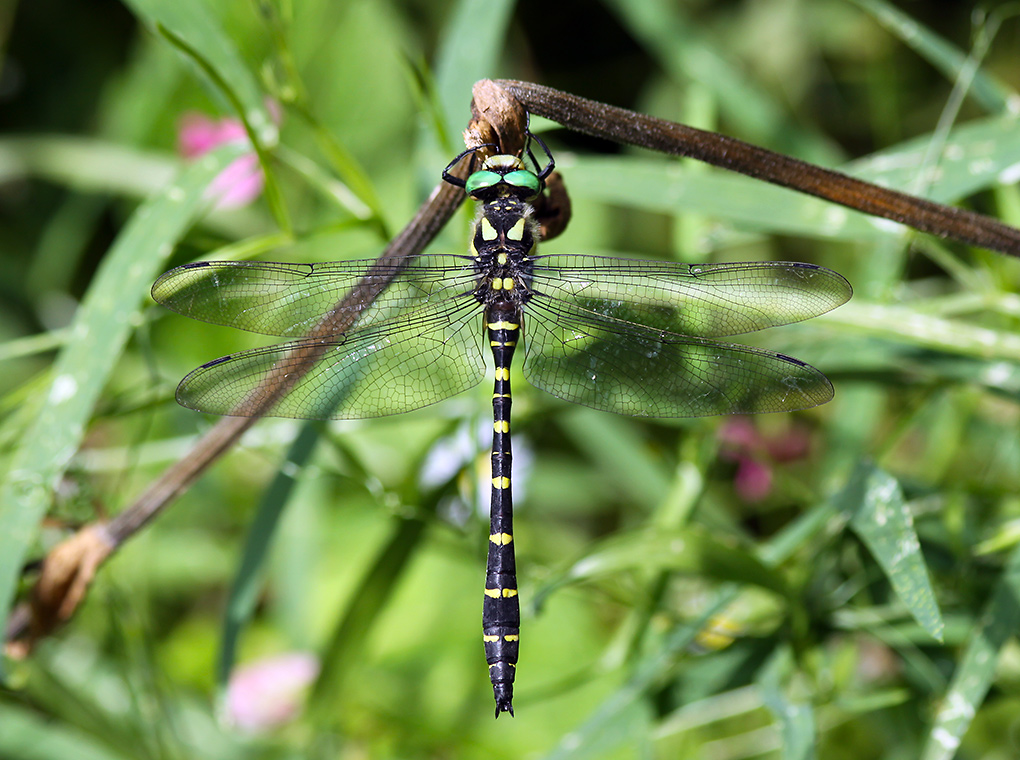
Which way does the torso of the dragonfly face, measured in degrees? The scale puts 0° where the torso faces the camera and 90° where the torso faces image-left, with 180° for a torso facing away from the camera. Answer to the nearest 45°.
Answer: approximately 180°
